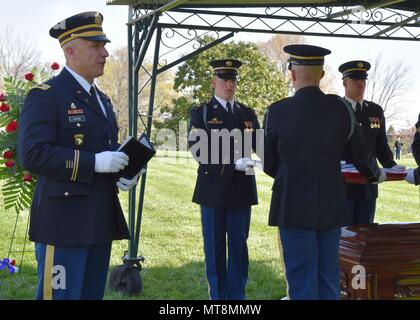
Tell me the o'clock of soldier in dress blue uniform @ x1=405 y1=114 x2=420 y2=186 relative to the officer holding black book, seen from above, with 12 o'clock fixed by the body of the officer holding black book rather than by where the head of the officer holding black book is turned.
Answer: The soldier in dress blue uniform is roughly at 10 o'clock from the officer holding black book.

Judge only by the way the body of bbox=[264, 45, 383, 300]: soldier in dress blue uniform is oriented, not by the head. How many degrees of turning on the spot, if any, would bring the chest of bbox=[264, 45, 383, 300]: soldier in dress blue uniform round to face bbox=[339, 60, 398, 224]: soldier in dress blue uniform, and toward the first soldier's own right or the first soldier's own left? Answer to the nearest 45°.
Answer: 0° — they already face them

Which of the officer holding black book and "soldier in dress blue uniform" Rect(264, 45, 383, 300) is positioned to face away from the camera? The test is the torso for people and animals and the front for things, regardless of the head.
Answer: the soldier in dress blue uniform

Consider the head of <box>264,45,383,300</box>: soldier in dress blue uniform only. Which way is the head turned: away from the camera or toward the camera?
away from the camera

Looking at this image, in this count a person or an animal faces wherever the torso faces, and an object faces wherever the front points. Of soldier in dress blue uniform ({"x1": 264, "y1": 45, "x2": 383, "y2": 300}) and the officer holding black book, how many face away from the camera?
1

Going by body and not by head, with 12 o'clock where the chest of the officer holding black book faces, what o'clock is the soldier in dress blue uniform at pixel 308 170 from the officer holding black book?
The soldier in dress blue uniform is roughly at 10 o'clock from the officer holding black book.

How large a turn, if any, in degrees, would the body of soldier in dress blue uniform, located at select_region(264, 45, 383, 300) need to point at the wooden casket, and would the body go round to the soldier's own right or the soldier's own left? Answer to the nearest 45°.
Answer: approximately 45° to the soldier's own right

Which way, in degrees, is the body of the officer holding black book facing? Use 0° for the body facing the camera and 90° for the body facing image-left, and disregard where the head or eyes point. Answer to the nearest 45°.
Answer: approximately 315°

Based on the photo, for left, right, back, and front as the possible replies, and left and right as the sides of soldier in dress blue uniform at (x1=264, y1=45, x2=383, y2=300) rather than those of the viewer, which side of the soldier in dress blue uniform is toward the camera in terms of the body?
back

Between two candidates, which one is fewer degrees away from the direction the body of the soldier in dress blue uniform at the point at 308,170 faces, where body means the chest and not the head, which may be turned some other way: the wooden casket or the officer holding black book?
the wooden casket

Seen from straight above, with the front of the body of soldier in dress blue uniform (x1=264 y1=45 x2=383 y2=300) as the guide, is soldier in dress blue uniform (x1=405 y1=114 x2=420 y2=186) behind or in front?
in front

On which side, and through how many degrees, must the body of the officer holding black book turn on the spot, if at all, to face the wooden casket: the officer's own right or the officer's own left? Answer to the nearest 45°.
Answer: approximately 45° to the officer's own left

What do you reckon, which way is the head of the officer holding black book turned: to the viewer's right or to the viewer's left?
to the viewer's right
